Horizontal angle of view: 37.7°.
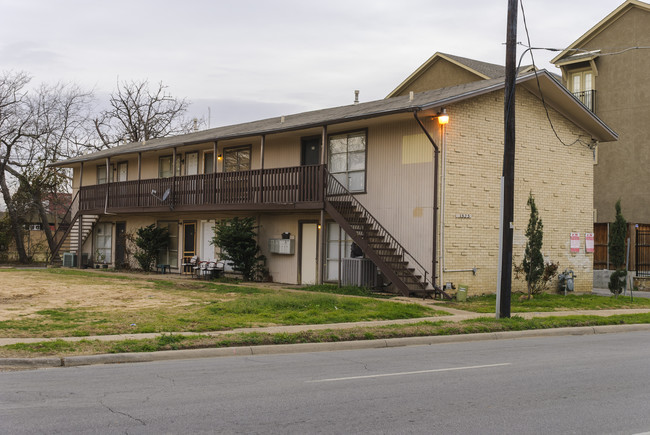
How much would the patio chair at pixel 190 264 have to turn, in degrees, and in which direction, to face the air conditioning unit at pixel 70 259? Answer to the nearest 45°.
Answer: approximately 90° to its right

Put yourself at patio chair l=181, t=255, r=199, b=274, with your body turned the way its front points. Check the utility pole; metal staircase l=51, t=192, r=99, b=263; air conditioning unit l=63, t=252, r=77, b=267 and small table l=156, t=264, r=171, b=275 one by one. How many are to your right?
3

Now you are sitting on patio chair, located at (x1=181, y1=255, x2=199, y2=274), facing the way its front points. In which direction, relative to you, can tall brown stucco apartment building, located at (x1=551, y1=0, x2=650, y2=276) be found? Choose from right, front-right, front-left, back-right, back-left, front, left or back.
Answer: back-left

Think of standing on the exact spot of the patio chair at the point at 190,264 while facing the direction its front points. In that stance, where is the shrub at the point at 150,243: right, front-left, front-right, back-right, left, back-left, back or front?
right

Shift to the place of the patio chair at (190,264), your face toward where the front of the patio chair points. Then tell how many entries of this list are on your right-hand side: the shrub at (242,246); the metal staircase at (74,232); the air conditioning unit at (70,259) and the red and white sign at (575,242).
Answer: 2

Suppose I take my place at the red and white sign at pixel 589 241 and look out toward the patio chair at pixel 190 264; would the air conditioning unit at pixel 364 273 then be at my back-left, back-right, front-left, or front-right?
front-left

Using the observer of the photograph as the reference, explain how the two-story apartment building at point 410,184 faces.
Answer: facing the viewer and to the left of the viewer

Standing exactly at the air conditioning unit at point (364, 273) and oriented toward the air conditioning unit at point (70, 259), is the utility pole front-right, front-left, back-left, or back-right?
back-left

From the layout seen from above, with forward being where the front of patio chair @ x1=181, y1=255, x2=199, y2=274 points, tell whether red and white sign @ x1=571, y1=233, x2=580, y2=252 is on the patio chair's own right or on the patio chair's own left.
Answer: on the patio chair's own left

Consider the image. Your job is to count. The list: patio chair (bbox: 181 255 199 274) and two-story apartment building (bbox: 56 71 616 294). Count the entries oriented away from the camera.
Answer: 0

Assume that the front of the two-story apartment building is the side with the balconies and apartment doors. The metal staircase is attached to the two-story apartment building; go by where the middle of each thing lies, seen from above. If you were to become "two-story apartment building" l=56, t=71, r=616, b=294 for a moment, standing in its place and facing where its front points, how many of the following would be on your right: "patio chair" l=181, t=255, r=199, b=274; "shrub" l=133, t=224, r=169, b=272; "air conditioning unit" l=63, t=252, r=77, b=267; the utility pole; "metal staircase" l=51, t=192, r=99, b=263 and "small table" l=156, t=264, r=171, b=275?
5

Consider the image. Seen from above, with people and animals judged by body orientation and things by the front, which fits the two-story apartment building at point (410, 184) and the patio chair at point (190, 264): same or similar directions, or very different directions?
same or similar directions

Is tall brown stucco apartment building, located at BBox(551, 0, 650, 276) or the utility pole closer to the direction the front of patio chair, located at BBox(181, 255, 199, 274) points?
the utility pole
